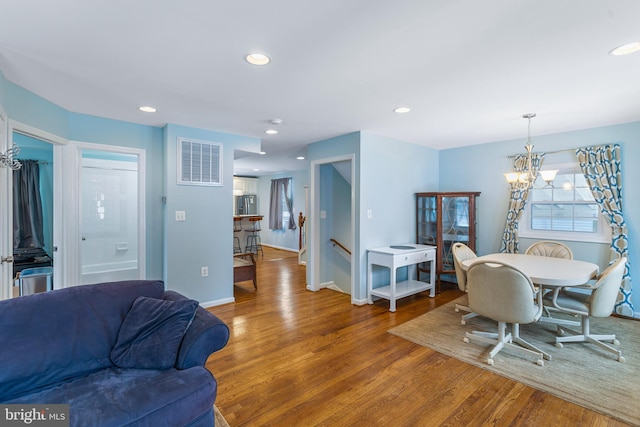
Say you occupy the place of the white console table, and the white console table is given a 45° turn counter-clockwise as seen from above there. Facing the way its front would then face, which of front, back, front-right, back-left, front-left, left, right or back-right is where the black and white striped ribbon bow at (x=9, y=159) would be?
back-right

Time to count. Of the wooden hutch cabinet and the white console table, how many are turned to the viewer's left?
0

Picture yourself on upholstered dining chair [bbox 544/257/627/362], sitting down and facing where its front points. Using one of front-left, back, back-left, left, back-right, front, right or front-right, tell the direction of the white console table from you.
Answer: front

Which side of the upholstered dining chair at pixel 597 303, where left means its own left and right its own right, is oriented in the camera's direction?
left

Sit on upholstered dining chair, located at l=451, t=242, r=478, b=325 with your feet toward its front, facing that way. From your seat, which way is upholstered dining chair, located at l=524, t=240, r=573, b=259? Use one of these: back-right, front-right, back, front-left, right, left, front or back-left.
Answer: left

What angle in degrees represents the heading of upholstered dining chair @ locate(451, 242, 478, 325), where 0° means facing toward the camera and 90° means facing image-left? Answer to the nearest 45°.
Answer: approximately 315°

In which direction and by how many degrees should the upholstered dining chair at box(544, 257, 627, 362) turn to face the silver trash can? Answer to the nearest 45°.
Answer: approximately 45° to its left

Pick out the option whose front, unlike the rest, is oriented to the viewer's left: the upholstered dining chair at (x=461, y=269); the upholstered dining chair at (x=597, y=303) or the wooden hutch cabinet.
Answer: the upholstered dining chair at (x=597, y=303)

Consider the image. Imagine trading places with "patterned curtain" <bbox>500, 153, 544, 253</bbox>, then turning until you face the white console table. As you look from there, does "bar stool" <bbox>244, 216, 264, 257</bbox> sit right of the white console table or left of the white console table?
right

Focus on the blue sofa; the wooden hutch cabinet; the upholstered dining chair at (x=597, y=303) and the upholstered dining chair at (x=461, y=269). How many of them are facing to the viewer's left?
1

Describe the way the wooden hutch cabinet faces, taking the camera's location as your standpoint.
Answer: facing the viewer and to the right of the viewer

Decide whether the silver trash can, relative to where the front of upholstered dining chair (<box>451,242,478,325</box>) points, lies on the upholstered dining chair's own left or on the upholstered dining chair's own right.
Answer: on the upholstered dining chair's own right
